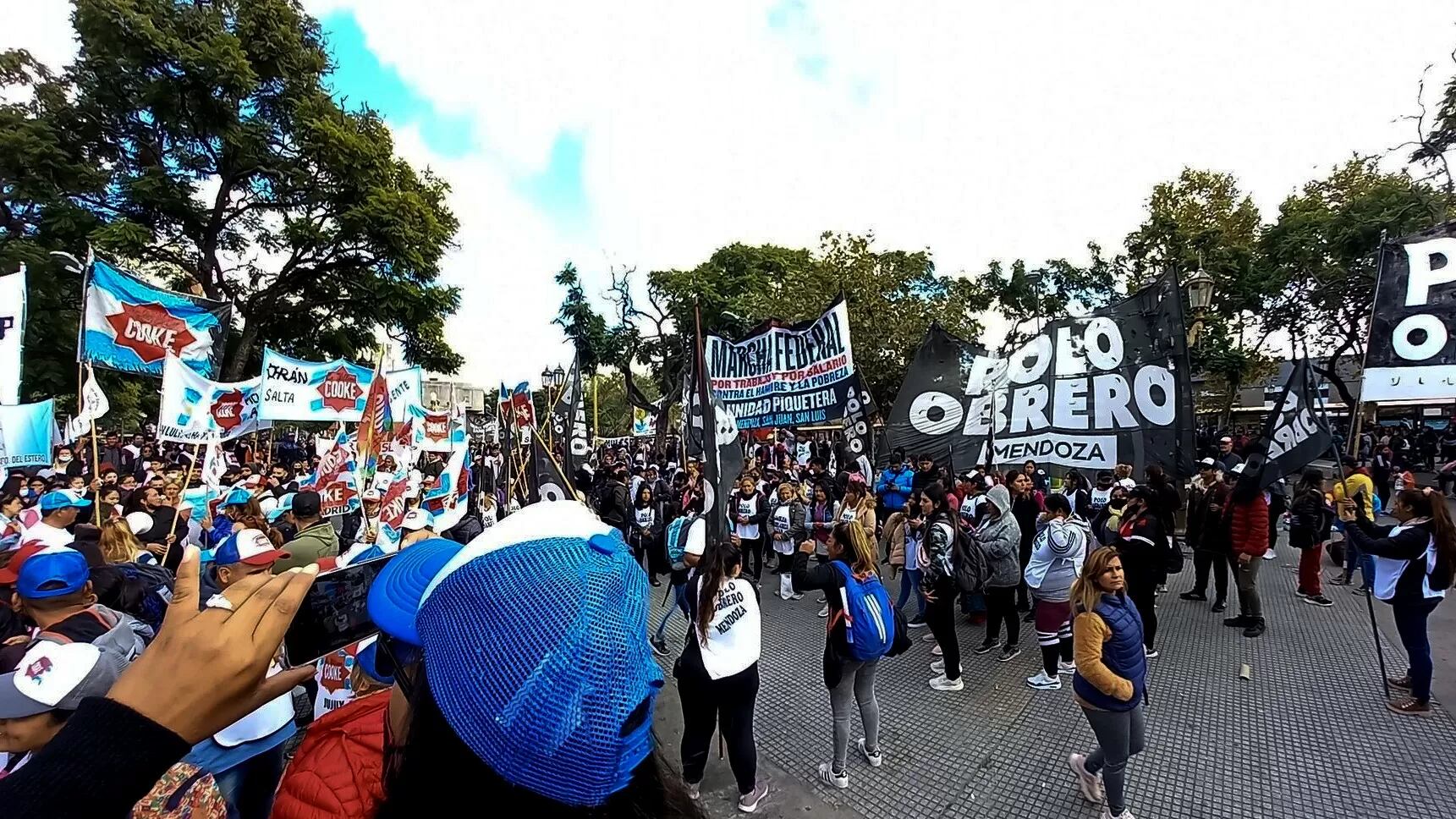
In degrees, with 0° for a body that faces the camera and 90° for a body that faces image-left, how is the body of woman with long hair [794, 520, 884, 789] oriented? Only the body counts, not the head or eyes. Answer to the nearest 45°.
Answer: approximately 135°

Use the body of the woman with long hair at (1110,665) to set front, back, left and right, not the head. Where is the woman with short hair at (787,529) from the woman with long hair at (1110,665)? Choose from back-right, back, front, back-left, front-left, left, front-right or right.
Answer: back

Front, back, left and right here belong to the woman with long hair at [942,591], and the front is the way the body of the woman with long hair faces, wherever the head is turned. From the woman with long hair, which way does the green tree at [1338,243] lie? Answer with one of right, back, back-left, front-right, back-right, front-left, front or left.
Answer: back-right

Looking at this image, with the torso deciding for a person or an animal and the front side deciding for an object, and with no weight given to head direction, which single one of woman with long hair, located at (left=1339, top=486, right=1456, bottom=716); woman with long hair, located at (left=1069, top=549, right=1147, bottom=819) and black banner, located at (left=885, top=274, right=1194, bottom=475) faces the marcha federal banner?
woman with long hair, located at (left=1339, top=486, right=1456, bottom=716)

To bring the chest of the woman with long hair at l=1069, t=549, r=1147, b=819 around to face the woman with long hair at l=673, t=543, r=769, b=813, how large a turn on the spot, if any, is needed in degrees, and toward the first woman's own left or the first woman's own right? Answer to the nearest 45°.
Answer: approximately 90° to the first woman's own right

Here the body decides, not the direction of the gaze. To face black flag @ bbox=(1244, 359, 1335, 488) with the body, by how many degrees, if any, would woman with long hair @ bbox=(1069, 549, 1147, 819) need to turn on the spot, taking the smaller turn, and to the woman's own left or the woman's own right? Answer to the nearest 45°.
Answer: approximately 90° to the woman's own left

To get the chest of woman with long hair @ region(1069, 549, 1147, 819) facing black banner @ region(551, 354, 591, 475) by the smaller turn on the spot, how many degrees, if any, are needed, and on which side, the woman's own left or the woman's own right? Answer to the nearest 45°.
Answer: approximately 135° to the woman's own right

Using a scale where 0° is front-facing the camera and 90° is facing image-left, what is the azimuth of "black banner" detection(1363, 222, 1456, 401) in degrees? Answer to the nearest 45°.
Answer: approximately 0°

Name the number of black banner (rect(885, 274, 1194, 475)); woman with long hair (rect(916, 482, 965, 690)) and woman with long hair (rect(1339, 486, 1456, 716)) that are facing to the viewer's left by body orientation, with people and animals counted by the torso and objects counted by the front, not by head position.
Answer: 2

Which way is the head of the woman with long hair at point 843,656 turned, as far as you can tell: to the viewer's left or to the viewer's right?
to the viewer's left

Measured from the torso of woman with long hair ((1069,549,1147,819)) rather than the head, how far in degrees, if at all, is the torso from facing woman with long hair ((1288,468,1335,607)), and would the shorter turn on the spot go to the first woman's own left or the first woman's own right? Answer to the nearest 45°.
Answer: approximately 135° to the first woman's own left

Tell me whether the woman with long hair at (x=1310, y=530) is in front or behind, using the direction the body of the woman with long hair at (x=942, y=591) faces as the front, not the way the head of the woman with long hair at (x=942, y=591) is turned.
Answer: behind

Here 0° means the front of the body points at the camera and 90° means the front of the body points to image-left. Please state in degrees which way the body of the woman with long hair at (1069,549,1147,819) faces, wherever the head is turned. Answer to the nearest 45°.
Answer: approximately 315°

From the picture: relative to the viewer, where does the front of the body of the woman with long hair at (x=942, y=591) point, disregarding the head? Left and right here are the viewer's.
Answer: facing to the left of the viewer

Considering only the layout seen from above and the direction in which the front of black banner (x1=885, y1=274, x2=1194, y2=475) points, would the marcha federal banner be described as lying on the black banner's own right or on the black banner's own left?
on the black banner's own right
